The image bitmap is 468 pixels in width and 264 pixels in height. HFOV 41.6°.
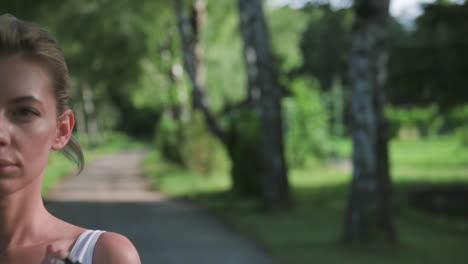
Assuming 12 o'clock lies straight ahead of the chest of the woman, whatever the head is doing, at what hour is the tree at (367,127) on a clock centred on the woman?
The tree is roughly at 7 o'clock from the woman.

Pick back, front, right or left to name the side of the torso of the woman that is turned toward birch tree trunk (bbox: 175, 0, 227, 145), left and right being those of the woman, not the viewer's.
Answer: back

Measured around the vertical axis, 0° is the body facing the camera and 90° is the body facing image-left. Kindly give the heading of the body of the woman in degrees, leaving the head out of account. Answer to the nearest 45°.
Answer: approximately 0°

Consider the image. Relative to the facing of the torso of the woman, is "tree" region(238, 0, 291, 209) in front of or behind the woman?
behind
